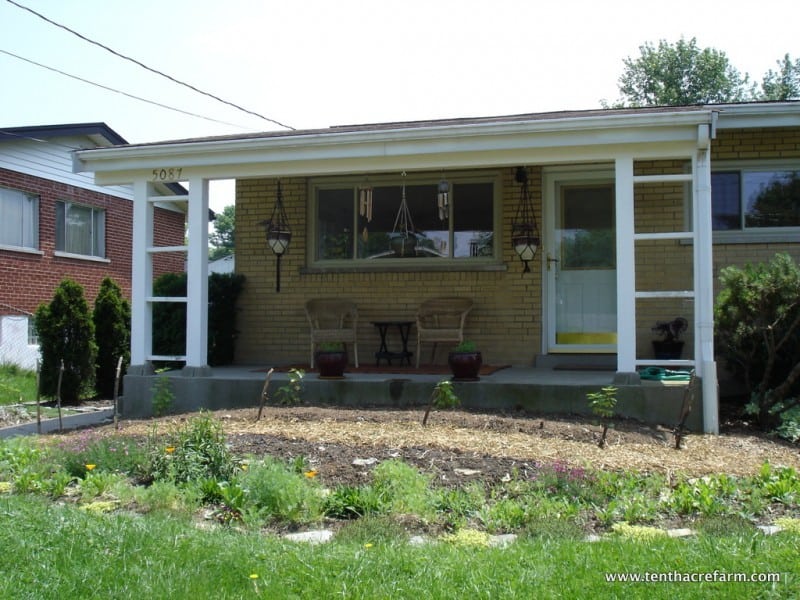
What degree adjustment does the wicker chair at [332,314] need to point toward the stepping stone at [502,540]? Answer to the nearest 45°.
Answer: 0° — it already faces it

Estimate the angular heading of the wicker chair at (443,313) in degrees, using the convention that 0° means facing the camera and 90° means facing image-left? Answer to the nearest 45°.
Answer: approximately 45°

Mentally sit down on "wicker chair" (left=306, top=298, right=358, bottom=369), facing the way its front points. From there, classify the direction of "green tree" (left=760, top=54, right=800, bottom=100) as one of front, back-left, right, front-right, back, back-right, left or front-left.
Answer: back-left

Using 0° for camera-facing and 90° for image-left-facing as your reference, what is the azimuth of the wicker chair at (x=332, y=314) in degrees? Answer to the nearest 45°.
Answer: approximately 0°

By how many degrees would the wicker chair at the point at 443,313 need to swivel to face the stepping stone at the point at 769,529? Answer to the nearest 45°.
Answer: approximately 45° to its left

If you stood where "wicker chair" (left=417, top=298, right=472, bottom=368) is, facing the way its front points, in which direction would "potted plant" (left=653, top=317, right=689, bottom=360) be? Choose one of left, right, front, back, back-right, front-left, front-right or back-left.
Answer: back-left

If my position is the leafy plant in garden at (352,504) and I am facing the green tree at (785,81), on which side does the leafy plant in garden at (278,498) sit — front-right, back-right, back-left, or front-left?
back-left

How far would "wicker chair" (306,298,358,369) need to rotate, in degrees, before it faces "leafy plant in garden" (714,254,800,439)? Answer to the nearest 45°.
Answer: approximately 45° to its left

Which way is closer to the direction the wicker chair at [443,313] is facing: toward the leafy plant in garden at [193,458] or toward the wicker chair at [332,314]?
the leafy plant in garden

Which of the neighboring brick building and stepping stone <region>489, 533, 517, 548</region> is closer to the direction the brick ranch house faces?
the stepping stone
